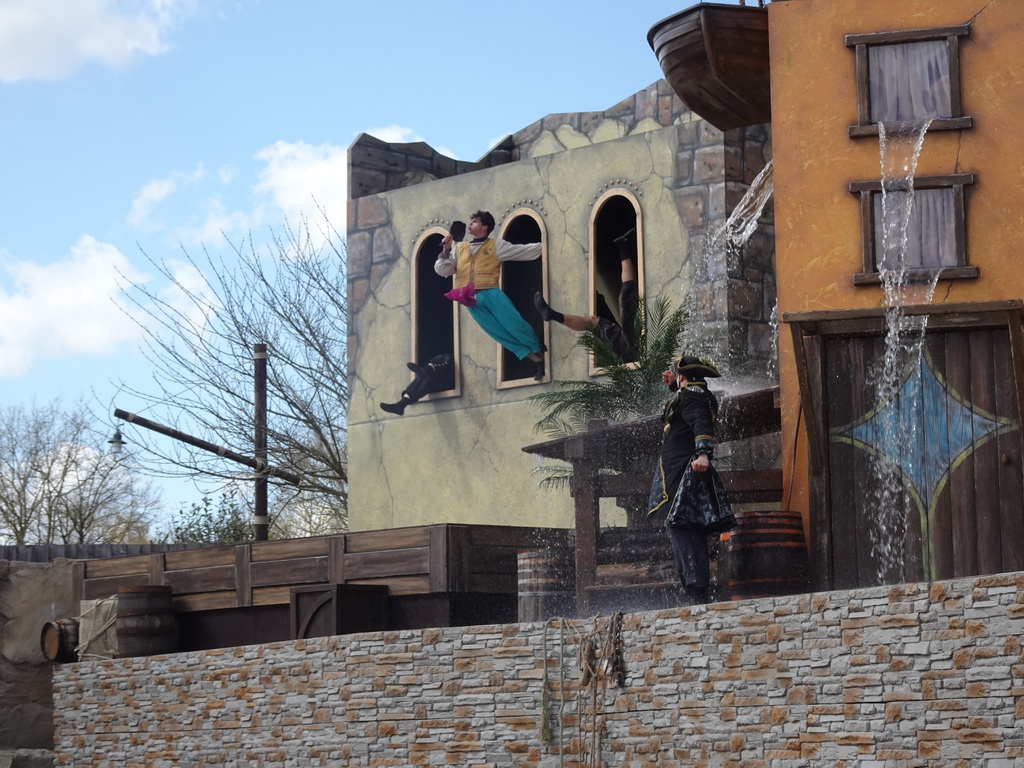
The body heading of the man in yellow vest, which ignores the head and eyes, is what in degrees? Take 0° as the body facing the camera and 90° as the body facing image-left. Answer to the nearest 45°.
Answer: approximately 45°

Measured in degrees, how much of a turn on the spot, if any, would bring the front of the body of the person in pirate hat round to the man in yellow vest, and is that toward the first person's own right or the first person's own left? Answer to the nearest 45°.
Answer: approximately 90° to the first person's own right

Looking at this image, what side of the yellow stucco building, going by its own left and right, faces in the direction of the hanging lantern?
right

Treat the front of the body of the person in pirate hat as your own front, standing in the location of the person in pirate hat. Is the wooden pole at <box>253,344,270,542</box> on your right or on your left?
on your right

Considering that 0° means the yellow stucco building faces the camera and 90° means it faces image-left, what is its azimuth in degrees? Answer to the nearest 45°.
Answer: approximately 45°

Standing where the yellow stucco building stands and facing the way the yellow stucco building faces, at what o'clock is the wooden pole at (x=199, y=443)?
The wooden pole is roughly at 3 o'clock from the yellow stucco building.
